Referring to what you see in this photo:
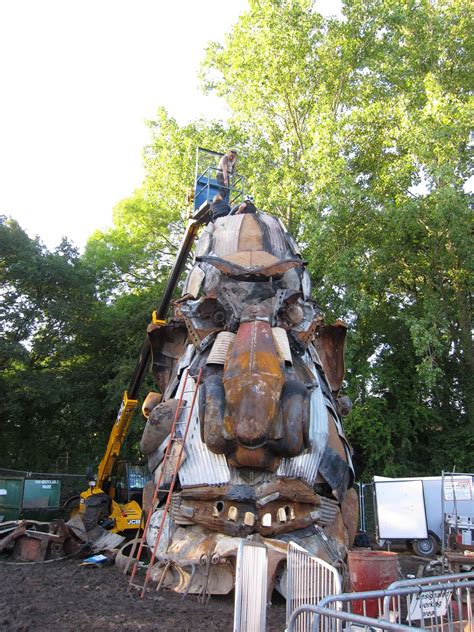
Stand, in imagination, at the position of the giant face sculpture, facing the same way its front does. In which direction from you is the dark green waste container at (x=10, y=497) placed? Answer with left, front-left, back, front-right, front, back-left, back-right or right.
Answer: back-right

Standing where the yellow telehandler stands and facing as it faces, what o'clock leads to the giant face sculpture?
The giant face sculpture is roughly at 1 o'clock from the yellow telehandler.

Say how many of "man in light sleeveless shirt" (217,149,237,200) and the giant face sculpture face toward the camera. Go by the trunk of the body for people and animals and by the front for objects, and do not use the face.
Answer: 1

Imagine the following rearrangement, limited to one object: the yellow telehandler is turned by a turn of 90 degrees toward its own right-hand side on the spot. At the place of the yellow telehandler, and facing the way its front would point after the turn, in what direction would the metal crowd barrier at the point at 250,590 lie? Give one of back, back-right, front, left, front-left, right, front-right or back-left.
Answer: front-left

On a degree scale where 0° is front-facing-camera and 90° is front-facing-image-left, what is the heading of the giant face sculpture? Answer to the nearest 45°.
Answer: approximately 0°
